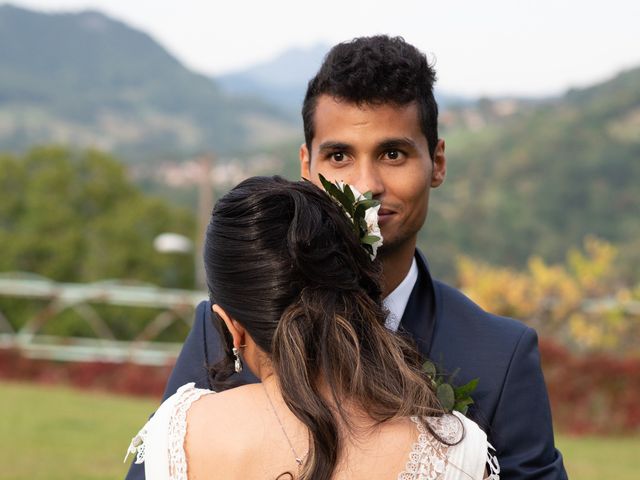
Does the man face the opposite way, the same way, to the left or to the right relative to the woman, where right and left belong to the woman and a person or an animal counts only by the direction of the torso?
the opposite way

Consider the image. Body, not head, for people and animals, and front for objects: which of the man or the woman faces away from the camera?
the woman

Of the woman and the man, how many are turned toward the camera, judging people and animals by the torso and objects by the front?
1

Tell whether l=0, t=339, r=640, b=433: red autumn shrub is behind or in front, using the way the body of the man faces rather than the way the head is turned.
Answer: behind

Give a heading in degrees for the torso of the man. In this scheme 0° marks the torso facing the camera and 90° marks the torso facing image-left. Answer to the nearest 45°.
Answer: approximately 0°

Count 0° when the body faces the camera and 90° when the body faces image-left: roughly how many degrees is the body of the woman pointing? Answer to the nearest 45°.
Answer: approximately 180°
